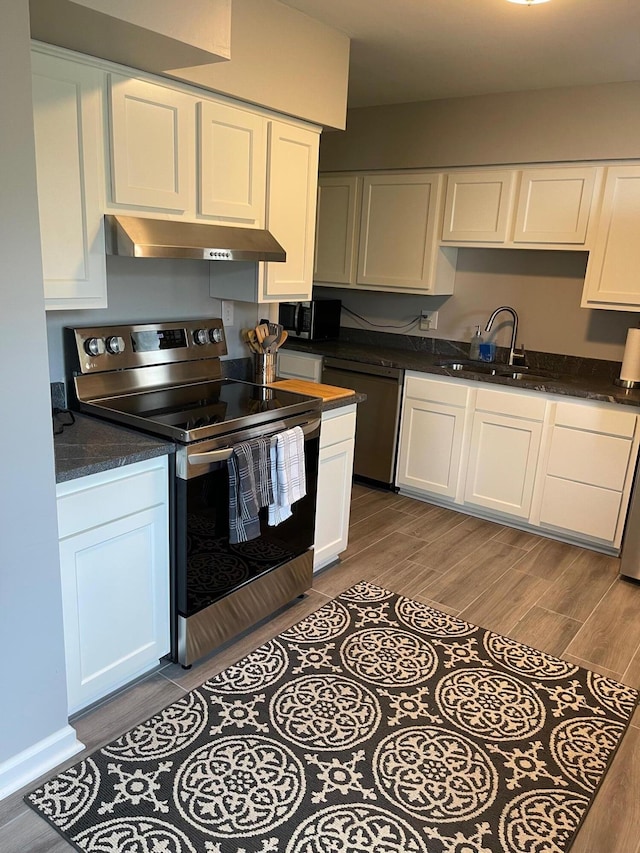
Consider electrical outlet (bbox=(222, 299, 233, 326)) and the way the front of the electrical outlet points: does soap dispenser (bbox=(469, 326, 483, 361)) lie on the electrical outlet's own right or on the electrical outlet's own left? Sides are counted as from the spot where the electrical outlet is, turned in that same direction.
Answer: on the electrical outlet's own left

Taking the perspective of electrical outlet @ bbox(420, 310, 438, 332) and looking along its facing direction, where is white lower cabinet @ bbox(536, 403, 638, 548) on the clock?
The white lower cabinet is roughly at 9 o'clock from the electrical outlet.

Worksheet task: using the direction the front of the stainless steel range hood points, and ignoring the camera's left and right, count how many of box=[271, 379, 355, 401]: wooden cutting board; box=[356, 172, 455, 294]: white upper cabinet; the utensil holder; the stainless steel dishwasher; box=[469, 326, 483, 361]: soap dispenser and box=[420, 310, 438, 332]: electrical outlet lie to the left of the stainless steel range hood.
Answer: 6

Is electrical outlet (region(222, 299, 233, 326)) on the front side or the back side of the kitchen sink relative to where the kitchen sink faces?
on the front side

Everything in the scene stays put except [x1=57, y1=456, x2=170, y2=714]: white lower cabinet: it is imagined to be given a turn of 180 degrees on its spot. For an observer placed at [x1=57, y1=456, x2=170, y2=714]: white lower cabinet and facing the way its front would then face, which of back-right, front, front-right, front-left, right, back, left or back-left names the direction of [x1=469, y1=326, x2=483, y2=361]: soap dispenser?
right

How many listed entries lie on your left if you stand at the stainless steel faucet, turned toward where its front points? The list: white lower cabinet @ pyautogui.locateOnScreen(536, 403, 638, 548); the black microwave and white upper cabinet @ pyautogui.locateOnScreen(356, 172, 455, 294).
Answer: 1

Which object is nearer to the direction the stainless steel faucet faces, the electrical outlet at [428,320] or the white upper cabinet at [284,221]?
the white upper cabinet

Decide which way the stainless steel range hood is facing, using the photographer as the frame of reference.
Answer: facing the viewer and to the right of the viewer

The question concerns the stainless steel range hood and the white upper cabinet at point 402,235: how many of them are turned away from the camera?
0

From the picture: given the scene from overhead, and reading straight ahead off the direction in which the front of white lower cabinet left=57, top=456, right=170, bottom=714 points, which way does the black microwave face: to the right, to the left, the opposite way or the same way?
to the right

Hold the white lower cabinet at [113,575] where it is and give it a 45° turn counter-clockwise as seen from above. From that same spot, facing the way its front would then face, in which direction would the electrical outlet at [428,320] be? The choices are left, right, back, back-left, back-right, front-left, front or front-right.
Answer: front-left

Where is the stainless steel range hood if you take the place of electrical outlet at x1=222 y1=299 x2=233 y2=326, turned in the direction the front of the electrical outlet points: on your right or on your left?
on your right

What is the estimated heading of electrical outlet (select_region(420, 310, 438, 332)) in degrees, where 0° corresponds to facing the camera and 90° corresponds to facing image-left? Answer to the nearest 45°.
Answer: approximately 45°

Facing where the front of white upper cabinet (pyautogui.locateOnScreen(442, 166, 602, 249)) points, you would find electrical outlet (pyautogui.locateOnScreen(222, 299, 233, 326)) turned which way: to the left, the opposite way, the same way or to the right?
to the left

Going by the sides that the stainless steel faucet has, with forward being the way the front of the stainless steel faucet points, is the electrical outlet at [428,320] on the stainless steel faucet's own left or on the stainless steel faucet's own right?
on the stainless steel faucet's own right

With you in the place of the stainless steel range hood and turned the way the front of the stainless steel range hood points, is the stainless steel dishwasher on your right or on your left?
on your left
